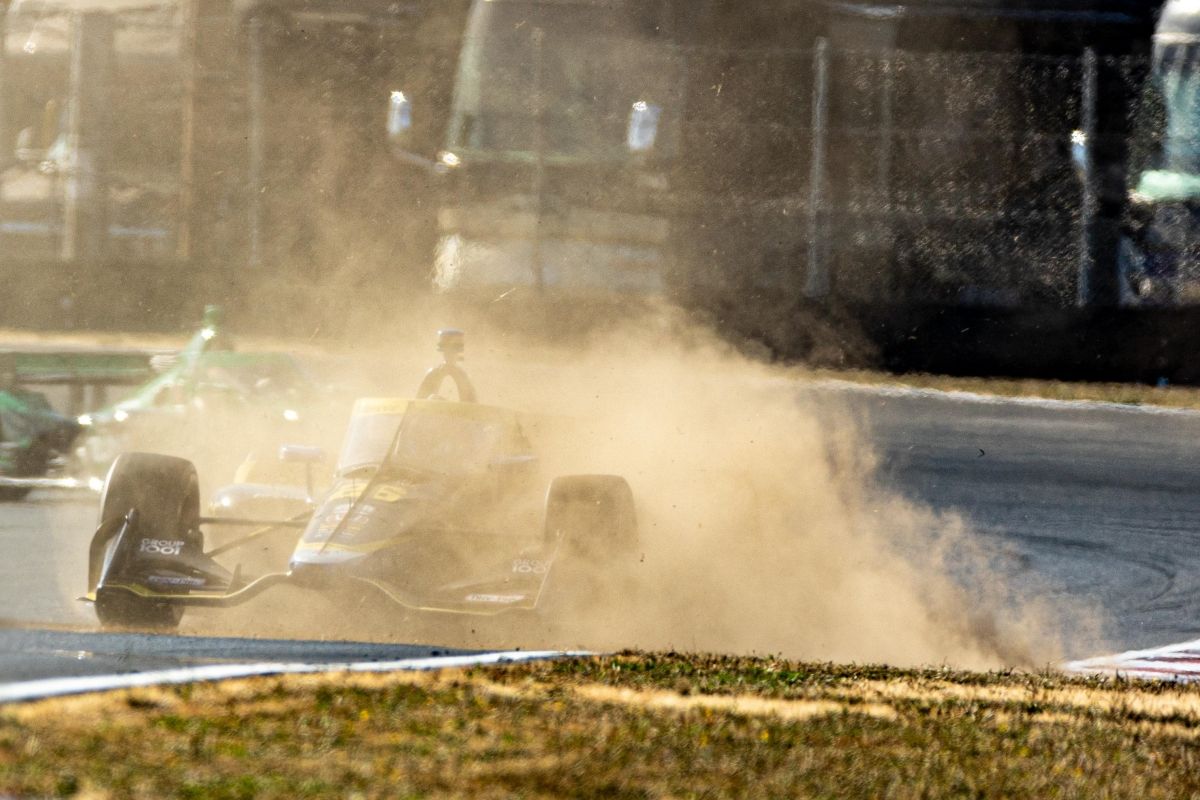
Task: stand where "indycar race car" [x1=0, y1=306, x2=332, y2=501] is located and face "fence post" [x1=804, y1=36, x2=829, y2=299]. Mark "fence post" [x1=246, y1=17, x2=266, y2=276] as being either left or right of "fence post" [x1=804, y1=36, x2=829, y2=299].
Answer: left

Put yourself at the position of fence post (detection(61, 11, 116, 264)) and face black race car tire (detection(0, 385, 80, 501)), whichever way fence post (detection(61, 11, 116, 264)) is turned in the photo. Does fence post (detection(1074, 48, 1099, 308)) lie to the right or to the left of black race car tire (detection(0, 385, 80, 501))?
left

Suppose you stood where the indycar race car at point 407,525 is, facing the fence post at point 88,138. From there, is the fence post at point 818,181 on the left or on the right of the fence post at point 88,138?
right

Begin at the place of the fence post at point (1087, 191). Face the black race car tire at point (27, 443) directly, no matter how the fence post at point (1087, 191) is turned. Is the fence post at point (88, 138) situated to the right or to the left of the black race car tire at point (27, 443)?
right
